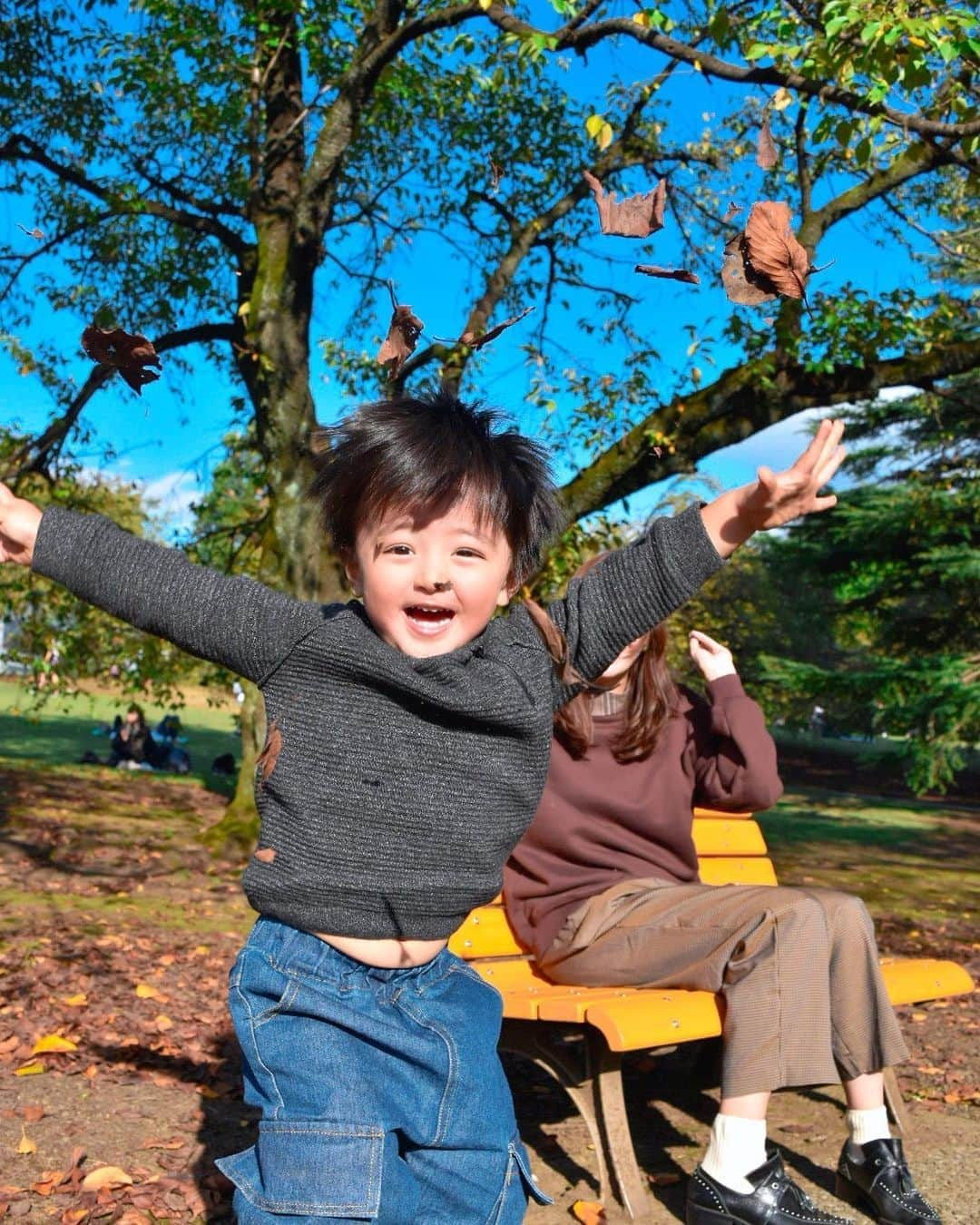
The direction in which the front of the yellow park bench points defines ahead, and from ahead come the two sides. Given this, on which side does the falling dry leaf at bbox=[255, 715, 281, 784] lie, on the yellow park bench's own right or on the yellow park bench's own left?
on the yellow park bench's own right

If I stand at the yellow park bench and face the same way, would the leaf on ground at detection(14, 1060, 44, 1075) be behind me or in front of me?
behind

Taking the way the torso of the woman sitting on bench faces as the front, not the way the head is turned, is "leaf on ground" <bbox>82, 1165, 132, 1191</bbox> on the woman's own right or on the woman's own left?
on the woman's own right
